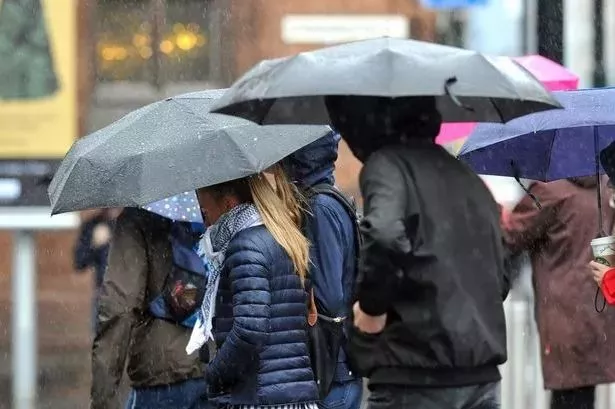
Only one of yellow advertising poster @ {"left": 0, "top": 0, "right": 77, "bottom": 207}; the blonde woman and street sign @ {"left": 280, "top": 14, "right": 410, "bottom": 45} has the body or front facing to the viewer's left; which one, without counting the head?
the blonde woman

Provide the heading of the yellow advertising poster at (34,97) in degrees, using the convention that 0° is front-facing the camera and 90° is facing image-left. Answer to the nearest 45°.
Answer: approximately 0°

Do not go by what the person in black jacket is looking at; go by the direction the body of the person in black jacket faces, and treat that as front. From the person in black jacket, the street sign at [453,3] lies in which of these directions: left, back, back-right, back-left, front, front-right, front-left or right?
front-right

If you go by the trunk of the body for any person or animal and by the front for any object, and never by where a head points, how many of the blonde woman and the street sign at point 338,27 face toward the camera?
1

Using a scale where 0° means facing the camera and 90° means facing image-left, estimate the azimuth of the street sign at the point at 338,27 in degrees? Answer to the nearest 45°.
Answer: approximately 0°

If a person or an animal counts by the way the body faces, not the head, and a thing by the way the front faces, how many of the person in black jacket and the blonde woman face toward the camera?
0

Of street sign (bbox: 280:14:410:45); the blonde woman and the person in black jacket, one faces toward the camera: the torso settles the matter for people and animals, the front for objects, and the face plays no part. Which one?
the street sign

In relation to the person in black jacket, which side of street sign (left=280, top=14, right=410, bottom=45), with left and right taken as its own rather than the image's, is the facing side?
front

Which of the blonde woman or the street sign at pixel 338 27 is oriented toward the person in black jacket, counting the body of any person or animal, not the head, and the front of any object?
the street sign

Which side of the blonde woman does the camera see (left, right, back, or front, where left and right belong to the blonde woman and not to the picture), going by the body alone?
left

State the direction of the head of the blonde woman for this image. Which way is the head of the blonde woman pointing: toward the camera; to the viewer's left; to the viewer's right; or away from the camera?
to the viewer's left
